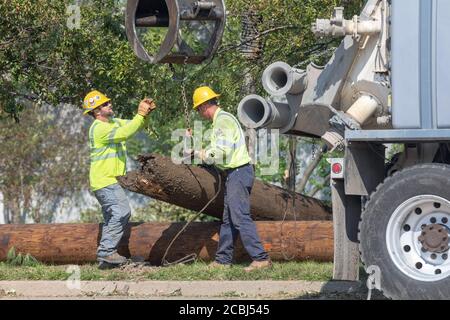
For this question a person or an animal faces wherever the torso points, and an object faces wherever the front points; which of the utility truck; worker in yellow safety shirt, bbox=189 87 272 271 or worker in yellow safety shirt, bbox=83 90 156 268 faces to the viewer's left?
worker in yellow safety shirt, bbox=189 87 272 271

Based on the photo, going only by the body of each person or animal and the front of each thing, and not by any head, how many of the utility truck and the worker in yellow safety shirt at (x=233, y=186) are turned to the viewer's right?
1

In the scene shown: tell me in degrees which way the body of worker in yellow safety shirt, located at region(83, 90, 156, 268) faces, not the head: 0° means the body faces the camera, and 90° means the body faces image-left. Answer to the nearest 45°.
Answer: approximately 270°

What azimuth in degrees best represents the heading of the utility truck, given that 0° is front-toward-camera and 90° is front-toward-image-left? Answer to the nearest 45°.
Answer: approximately 270°

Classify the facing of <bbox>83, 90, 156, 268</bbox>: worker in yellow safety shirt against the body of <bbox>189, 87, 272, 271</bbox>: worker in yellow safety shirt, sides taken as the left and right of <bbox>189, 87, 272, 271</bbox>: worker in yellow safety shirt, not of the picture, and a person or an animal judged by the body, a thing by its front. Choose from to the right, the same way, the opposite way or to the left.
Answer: the opposite way

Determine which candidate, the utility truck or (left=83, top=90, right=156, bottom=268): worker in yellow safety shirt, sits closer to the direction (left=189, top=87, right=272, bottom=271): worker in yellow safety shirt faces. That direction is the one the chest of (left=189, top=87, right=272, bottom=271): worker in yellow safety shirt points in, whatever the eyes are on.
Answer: the worker in yellow safety shirt

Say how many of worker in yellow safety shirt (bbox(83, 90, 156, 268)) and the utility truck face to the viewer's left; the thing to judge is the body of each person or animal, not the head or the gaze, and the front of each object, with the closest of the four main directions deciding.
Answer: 0

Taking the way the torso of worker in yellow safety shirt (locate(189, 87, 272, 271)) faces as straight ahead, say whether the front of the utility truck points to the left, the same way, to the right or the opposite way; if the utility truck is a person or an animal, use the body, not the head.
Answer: the opposite way

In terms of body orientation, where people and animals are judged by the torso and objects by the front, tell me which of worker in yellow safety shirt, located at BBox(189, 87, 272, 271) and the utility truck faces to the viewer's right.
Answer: the utility truck

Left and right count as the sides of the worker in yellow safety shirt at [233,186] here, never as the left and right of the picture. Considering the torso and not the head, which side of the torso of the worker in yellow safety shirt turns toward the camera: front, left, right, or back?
left

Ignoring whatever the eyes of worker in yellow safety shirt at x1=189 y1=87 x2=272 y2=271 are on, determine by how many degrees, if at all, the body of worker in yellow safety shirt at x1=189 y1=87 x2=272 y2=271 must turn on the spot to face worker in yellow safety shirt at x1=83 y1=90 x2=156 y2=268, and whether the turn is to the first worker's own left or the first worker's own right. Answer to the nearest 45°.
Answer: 0° — they already face them
